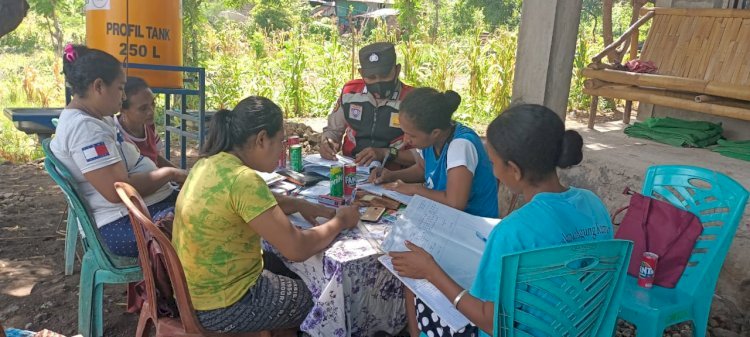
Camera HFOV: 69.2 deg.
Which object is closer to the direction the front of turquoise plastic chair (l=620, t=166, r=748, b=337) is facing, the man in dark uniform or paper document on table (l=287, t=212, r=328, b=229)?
the paper document on table

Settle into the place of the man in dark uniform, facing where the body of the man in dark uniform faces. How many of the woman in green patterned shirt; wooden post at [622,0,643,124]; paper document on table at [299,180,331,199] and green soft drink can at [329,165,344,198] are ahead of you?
3

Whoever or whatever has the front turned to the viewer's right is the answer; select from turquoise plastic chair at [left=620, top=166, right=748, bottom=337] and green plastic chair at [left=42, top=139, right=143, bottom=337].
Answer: the green plastic chair

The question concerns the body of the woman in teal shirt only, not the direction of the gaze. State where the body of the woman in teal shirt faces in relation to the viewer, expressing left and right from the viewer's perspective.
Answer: facing away from the viewer and to the left of the viewer

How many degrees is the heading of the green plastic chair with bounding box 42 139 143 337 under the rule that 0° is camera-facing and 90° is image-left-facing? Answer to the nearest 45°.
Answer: approximately 270°

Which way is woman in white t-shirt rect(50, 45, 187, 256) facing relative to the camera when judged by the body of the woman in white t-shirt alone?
to the viewer's right

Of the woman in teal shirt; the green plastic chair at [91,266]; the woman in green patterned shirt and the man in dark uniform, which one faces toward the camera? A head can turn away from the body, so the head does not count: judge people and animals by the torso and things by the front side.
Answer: the man in dark uniform

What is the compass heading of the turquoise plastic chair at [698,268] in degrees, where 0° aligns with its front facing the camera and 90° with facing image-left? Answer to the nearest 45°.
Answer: approximately 45°

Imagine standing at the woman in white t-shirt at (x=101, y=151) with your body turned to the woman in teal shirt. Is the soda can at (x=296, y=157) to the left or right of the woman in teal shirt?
left

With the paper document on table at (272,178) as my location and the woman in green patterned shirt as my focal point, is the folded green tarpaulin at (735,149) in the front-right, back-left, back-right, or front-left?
back-left

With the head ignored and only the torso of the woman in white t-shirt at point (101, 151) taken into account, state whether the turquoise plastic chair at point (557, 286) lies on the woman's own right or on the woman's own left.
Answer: on the woman's own right

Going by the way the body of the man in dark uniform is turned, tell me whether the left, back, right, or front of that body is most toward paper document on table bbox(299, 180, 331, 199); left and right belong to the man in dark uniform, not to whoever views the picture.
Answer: front

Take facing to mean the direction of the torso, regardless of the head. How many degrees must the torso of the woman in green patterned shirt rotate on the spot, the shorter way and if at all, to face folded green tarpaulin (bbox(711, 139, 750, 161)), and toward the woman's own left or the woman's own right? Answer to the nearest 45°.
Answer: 0° — they already face it

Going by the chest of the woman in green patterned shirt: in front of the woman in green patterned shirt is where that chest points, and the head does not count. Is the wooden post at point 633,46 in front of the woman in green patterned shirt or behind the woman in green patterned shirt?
in front

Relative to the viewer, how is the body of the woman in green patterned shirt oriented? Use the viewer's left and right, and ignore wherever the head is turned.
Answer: facing away from the viewer and to the right of the viewer

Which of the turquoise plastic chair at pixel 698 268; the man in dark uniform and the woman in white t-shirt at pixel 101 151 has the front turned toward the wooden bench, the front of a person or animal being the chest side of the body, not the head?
the woman in white t-shirt

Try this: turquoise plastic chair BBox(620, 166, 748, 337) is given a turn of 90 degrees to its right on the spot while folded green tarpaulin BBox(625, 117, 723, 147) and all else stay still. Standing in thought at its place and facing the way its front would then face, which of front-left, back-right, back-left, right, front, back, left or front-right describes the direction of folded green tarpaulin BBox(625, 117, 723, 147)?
front-right

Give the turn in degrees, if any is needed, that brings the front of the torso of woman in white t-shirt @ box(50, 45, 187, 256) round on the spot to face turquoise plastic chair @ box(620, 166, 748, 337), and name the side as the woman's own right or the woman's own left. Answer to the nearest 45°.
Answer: approximately 45° to the woman's own right
